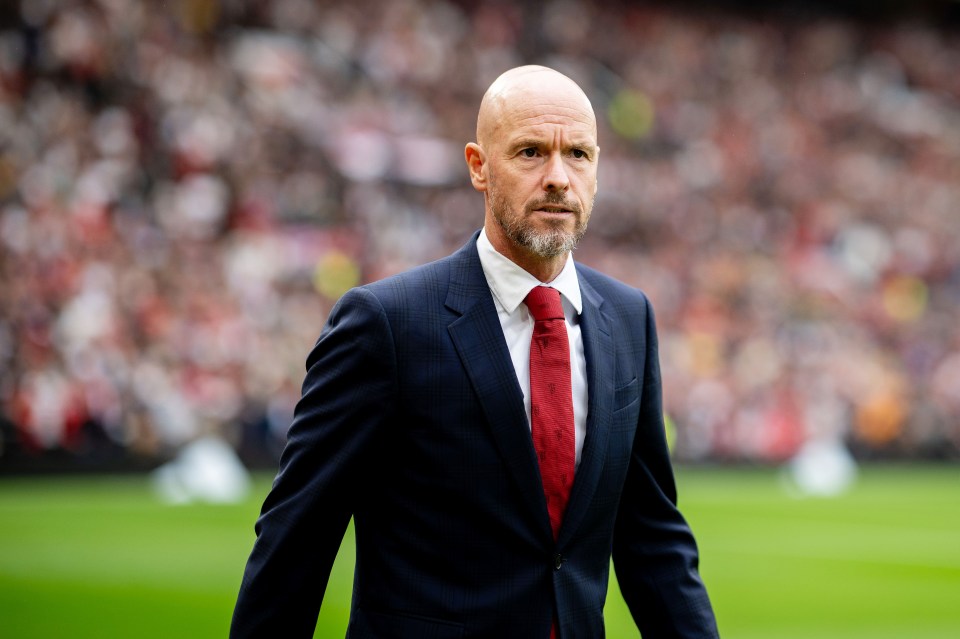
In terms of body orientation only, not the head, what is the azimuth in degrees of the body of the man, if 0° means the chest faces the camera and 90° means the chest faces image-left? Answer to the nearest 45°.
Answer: approximately 315°
